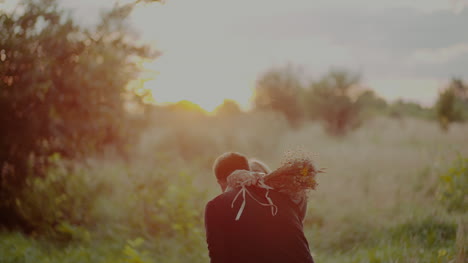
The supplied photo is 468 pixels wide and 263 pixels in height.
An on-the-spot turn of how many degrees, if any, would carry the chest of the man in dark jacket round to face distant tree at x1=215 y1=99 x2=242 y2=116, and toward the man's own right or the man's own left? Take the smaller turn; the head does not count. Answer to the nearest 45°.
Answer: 0° — they already face it

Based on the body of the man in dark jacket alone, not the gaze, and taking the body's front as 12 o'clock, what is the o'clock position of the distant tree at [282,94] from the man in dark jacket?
The distant tree is roughly at 12 o'clock from the man in dark jacket.

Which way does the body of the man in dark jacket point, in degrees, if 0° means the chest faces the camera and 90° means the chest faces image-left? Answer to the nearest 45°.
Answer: approximately 180°
